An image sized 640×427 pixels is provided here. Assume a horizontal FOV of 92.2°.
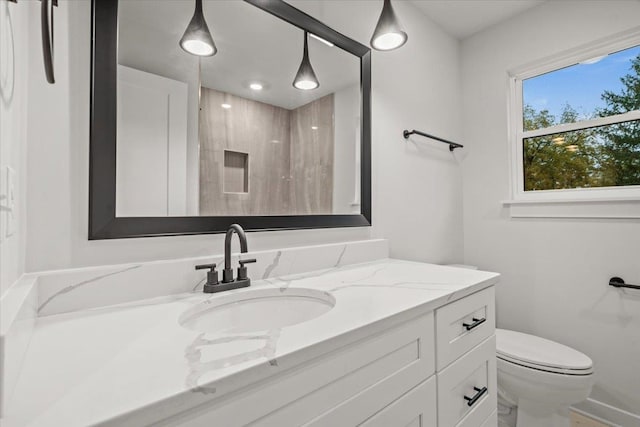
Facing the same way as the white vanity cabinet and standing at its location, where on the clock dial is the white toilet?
The white toilet is roughly at 9 o'clock from the white vanity cabinet.

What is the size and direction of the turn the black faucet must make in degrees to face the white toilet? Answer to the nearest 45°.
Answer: approximately 45° to its left

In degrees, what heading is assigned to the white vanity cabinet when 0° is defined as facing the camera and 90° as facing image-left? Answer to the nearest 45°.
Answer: approximately 315°

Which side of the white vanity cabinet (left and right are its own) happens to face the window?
left

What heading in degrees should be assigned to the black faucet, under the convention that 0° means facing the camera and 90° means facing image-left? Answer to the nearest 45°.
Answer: approximately 315°

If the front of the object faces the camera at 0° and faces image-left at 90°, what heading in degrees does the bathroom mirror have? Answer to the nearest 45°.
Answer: approximately 315°

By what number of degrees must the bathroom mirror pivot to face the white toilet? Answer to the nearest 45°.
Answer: approximately 45° to its left
